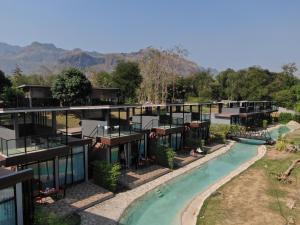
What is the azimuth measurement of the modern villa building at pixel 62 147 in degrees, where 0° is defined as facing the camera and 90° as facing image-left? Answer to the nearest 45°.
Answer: approximately 315°

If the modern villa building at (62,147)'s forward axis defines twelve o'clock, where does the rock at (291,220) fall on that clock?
The rock is roughly at 11 o'clock from the modern villa building.

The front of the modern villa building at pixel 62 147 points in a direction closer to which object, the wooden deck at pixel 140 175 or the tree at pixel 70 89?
the wooden deck

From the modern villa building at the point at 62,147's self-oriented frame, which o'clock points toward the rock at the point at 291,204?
The rock is roughly at 11 o'clock from the modern villa building.

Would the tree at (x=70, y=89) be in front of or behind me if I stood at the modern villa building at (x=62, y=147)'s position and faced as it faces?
behind
